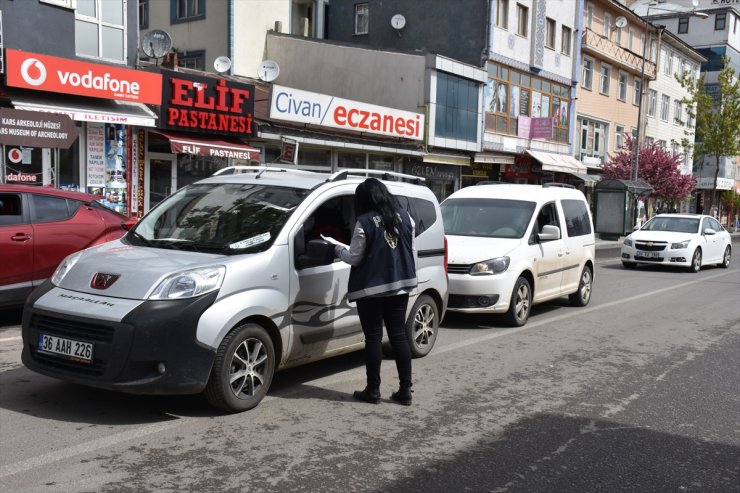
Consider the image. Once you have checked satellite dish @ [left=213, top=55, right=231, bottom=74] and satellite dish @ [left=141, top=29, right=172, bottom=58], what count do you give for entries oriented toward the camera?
2

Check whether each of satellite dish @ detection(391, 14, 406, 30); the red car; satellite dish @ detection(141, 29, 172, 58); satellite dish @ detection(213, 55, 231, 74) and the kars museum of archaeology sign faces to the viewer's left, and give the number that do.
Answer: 1

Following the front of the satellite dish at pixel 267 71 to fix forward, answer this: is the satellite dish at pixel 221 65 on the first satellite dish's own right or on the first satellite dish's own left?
on the first satellite dish's own right

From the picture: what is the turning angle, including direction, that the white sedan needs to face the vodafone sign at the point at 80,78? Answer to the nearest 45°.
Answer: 0° — it already faces it

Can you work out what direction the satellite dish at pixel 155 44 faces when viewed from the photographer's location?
facing the viewer

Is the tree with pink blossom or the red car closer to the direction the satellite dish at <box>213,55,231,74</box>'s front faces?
the red car

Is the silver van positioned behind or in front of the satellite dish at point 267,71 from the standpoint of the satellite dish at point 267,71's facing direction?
in front

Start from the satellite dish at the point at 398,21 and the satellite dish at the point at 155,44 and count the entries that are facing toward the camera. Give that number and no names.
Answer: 2

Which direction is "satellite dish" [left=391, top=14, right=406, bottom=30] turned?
toward the camera

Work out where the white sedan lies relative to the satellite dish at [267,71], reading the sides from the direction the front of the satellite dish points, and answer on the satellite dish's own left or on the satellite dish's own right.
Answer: on the satellite dish's own left

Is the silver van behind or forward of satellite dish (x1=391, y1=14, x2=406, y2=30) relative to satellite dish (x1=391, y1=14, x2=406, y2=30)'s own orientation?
forward
